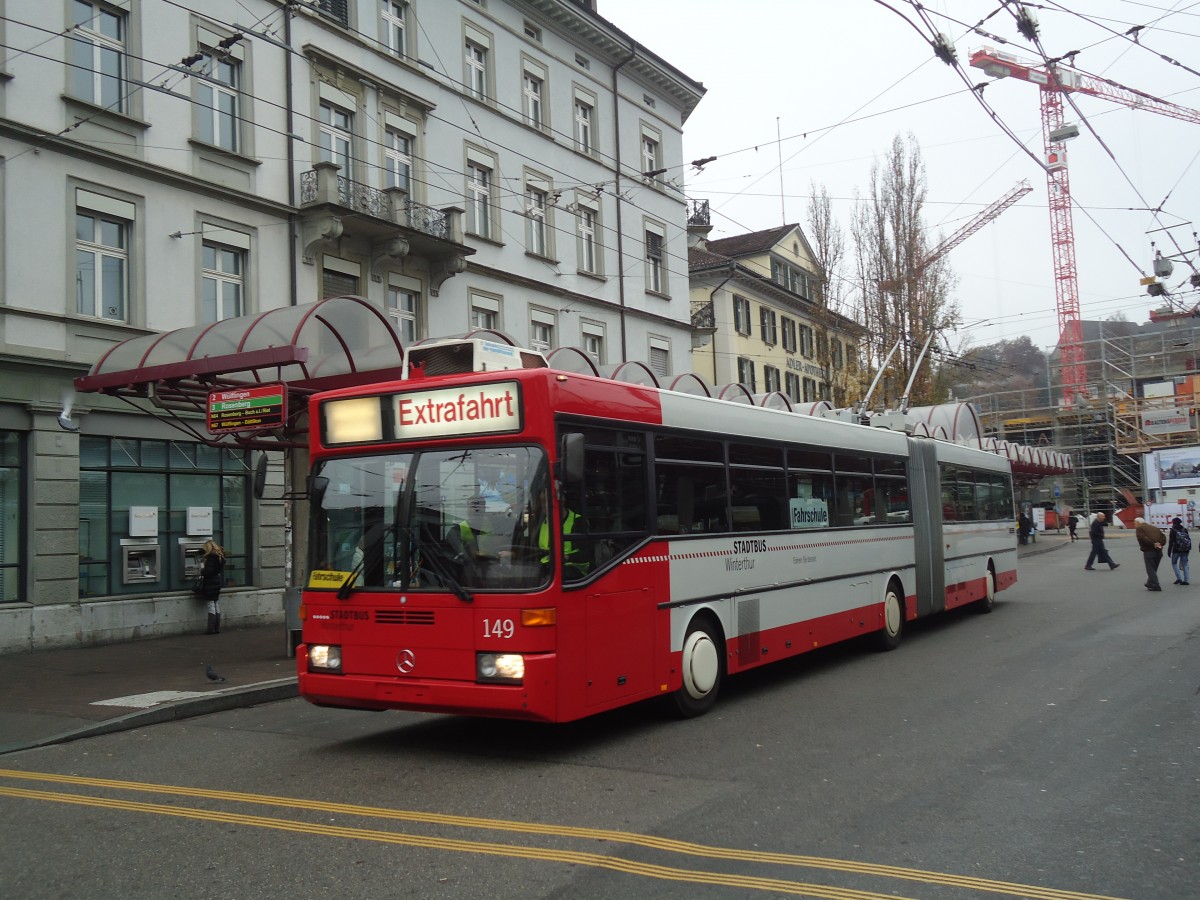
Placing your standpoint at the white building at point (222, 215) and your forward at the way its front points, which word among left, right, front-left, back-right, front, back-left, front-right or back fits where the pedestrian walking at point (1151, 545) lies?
front-left

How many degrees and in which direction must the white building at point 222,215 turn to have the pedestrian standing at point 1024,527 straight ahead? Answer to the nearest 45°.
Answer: approximately 90° to its left

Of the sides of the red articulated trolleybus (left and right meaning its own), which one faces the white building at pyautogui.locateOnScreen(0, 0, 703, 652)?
right

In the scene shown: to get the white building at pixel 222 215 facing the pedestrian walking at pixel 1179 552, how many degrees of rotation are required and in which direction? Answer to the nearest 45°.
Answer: approximately 45° to its left

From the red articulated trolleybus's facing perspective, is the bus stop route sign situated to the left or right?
on its right

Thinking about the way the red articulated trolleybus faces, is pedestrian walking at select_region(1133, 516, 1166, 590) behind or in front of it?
behind

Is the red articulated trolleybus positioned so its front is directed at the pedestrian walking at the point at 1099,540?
no

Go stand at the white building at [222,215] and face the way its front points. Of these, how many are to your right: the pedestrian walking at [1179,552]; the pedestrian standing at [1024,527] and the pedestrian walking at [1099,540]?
0

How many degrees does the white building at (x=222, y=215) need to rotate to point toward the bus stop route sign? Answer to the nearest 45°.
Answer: approximately 45° to its right

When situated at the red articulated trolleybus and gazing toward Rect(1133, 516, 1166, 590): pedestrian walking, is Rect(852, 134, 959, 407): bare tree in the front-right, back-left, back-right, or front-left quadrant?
front-left

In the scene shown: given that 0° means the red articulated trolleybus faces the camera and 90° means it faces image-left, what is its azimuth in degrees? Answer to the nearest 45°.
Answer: approximately 45°

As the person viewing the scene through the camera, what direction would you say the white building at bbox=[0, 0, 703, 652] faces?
facing the viewer and to the right of the viewer

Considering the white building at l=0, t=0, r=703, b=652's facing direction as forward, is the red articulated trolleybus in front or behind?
in front

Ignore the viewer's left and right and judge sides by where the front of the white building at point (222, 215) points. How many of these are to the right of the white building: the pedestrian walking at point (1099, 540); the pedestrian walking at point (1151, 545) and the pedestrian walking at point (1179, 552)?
0

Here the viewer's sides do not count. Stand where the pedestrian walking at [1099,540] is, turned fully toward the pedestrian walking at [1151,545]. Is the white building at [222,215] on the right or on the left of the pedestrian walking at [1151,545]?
right

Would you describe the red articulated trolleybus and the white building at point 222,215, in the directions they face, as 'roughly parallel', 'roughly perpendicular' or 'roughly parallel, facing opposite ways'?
roughly perpendicular

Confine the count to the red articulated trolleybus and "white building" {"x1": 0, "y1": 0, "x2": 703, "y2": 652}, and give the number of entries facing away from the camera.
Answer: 0

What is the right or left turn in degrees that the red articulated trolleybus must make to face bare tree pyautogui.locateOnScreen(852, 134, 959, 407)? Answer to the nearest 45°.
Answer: approximately 135° to its right

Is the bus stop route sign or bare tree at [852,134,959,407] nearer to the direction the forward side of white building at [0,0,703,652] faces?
the bus stop route sign
